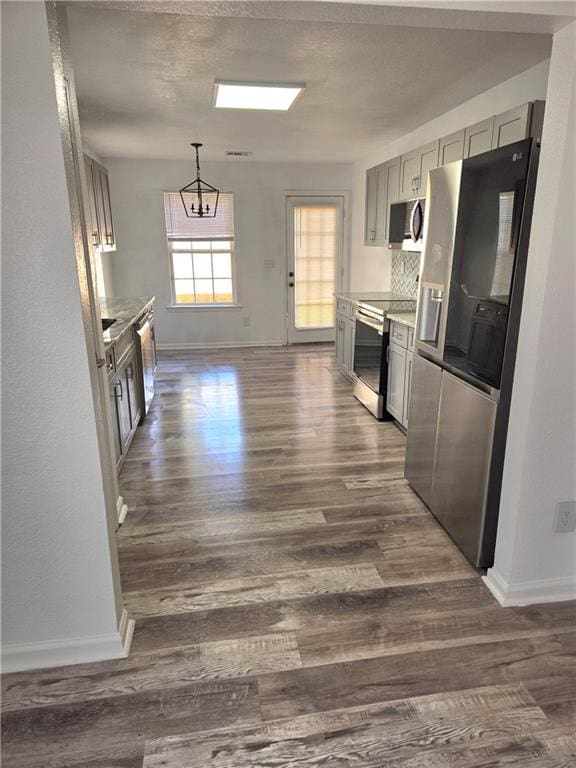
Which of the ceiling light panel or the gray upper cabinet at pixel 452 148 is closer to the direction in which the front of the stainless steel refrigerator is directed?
the ceiling light panel

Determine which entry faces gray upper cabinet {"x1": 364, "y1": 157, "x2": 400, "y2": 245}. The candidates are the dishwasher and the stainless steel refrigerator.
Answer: the dishwasher

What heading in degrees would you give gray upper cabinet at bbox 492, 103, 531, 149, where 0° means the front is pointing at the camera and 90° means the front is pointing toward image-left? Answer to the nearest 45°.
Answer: approximately 45°

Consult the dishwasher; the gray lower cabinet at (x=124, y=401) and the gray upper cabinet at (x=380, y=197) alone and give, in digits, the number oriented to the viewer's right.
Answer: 2

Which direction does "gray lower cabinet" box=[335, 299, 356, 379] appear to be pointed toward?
to the viewer's left

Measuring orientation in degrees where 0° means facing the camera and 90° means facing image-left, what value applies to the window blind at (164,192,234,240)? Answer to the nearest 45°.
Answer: approximately 0°

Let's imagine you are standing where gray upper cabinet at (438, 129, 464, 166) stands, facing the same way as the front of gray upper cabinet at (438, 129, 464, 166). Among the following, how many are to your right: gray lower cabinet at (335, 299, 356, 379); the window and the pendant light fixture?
3

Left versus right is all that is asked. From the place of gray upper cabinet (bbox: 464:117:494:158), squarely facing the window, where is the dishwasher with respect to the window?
left

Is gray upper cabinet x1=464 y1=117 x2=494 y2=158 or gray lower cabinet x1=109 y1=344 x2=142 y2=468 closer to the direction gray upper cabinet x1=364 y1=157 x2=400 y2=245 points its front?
the gray lower cabinet

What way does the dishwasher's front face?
to the viewer's right

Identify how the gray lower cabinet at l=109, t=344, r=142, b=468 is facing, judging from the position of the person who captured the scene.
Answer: facing to the right of the viewer

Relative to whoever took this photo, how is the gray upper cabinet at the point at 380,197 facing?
facing to the left of the viewer

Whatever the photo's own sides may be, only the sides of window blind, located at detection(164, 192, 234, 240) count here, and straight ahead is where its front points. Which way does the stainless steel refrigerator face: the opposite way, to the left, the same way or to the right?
to the right
